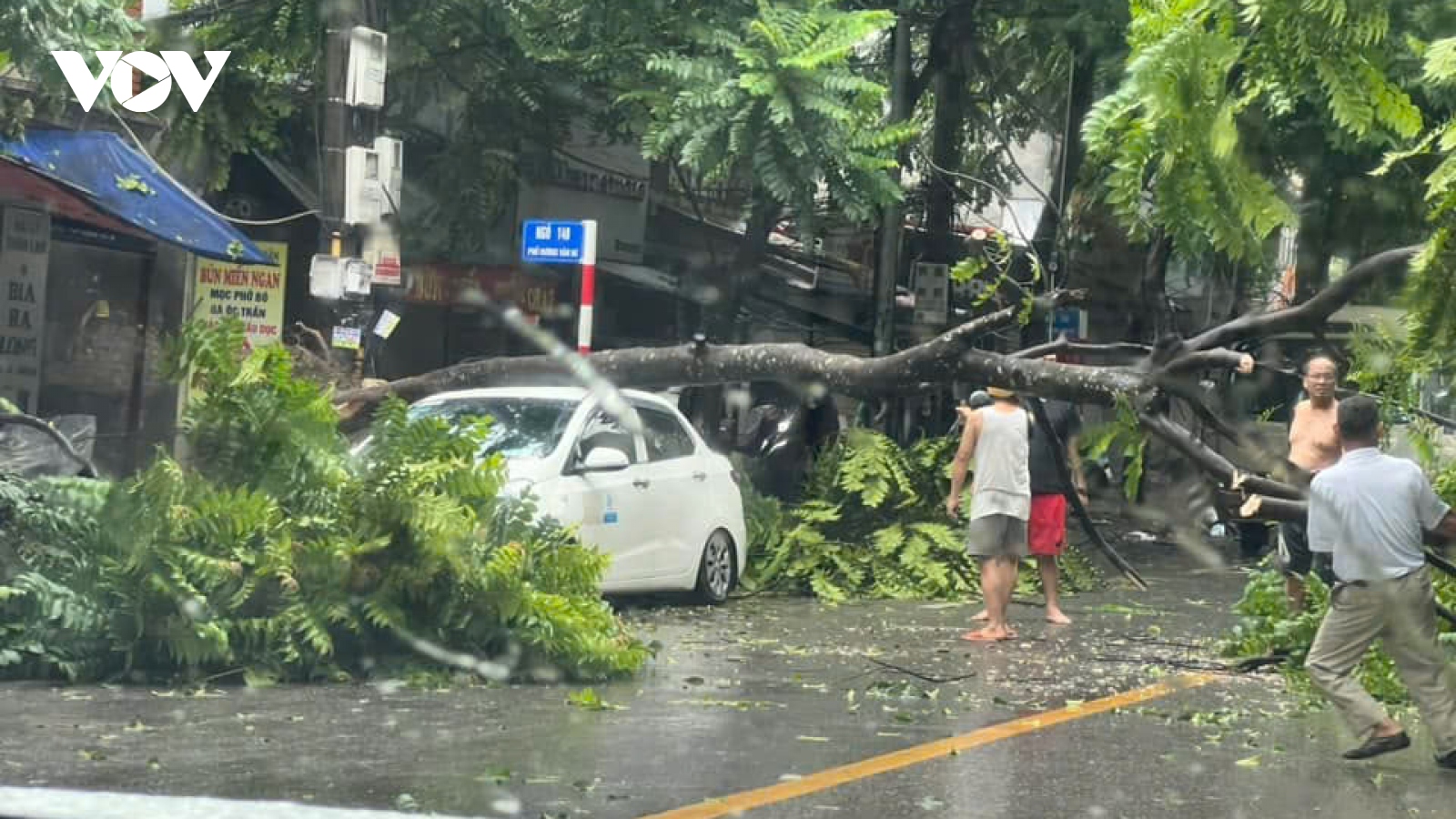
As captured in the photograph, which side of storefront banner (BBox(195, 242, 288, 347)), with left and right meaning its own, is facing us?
front

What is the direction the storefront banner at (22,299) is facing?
toward the camera

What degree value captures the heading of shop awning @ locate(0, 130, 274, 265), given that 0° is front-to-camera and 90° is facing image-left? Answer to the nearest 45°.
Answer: approximately 315°

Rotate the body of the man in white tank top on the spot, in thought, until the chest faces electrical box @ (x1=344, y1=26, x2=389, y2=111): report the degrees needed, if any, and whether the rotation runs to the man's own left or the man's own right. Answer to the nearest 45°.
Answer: approximately 45° to the man's own left

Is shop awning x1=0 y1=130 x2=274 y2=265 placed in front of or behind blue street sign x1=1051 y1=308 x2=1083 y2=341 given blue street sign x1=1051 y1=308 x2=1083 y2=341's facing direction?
in front

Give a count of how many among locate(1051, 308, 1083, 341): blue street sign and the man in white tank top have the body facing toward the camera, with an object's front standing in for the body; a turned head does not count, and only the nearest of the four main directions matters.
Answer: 1

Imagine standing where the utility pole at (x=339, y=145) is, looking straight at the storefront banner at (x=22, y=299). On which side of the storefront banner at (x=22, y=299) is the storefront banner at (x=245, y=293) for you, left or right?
right

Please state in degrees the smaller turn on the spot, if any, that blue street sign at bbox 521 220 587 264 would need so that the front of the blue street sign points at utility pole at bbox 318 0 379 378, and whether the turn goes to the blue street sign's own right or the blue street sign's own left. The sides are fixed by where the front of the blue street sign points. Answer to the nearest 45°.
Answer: approximately 45° to the blue street sign's own right

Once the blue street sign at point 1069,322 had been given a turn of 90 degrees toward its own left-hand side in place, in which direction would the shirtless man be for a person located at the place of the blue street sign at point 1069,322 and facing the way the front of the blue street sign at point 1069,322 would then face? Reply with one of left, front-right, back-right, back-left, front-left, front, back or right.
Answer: right

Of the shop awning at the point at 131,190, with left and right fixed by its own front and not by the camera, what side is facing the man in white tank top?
front

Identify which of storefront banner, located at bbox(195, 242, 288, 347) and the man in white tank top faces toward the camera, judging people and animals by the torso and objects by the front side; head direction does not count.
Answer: the storefront banner

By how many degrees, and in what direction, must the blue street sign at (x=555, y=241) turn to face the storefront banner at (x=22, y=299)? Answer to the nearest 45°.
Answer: approximately 90° to its right

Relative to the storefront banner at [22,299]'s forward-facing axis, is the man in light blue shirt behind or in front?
in front

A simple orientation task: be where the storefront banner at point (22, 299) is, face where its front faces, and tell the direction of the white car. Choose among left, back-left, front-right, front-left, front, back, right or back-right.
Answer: front-left

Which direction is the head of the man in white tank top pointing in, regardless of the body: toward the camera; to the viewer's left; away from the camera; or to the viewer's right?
away from the camera

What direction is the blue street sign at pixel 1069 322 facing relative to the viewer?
toward the camera

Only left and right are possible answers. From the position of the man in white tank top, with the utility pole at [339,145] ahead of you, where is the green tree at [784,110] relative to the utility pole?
right
